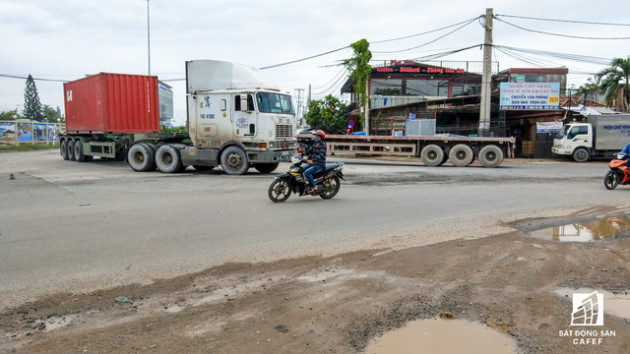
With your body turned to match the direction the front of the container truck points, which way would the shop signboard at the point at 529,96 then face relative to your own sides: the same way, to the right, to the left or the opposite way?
to the right

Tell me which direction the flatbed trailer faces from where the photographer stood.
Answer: facing to the left of the viewer

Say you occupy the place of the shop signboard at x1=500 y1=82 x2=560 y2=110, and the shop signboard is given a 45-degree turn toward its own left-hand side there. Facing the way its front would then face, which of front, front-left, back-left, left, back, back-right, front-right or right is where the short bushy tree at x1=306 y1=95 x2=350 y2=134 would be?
back-right

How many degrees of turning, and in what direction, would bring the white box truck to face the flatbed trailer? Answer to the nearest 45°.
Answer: approximately 45° to its left

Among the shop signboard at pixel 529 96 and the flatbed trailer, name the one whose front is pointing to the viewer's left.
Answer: the flatbed trailer

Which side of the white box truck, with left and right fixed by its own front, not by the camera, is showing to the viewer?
left

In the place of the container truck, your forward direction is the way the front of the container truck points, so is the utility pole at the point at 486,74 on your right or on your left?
on your left

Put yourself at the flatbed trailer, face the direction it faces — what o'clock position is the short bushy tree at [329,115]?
The short bushy tree is roughly at 2 o'clock from the flatbed trailer.

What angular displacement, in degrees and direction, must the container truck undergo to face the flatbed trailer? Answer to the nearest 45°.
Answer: approximately 45° to its left

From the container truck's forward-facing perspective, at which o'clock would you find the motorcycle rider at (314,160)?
The motorcycle rider is roughly at 1 o'clock from the container truck.

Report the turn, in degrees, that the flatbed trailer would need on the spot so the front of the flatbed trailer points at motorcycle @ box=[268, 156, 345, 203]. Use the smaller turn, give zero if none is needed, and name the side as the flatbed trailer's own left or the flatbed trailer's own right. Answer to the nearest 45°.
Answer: approximately 90° to the flatbed trailer's own left

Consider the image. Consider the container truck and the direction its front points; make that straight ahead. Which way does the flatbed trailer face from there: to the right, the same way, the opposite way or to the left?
the opposite way

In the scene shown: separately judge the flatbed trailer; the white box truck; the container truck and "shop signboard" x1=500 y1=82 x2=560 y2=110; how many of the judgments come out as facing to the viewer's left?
2
